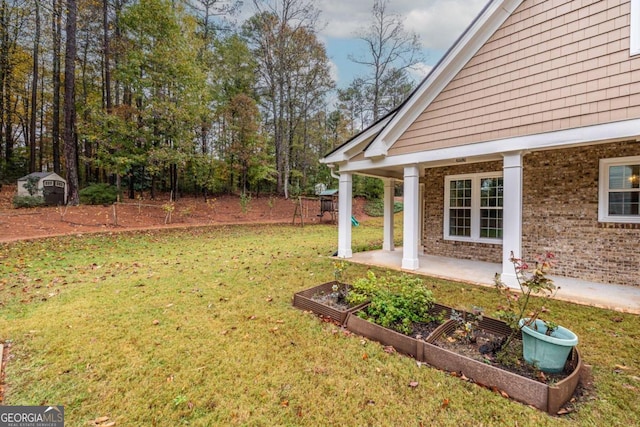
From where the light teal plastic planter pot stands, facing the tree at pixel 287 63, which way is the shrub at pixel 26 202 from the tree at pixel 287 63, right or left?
left

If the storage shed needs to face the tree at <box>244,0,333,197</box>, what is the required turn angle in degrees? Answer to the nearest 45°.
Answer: approximately 45° to its left

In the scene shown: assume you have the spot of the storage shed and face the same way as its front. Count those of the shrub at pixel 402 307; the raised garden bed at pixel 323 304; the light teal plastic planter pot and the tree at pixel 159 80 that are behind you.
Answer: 0

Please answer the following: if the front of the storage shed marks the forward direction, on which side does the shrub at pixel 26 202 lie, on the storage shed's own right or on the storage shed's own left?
on the storage shed's own right

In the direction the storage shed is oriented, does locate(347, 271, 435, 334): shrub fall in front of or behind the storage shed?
in front

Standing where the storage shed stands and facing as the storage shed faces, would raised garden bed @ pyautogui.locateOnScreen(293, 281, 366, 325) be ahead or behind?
ahead

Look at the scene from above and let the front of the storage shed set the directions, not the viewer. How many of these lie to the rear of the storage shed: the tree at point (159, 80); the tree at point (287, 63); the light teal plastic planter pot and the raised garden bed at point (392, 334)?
0

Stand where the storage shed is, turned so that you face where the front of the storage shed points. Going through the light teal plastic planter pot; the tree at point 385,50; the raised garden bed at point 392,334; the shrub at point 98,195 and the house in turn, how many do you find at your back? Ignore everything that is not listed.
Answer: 0

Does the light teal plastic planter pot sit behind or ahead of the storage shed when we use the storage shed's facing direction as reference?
ahead
